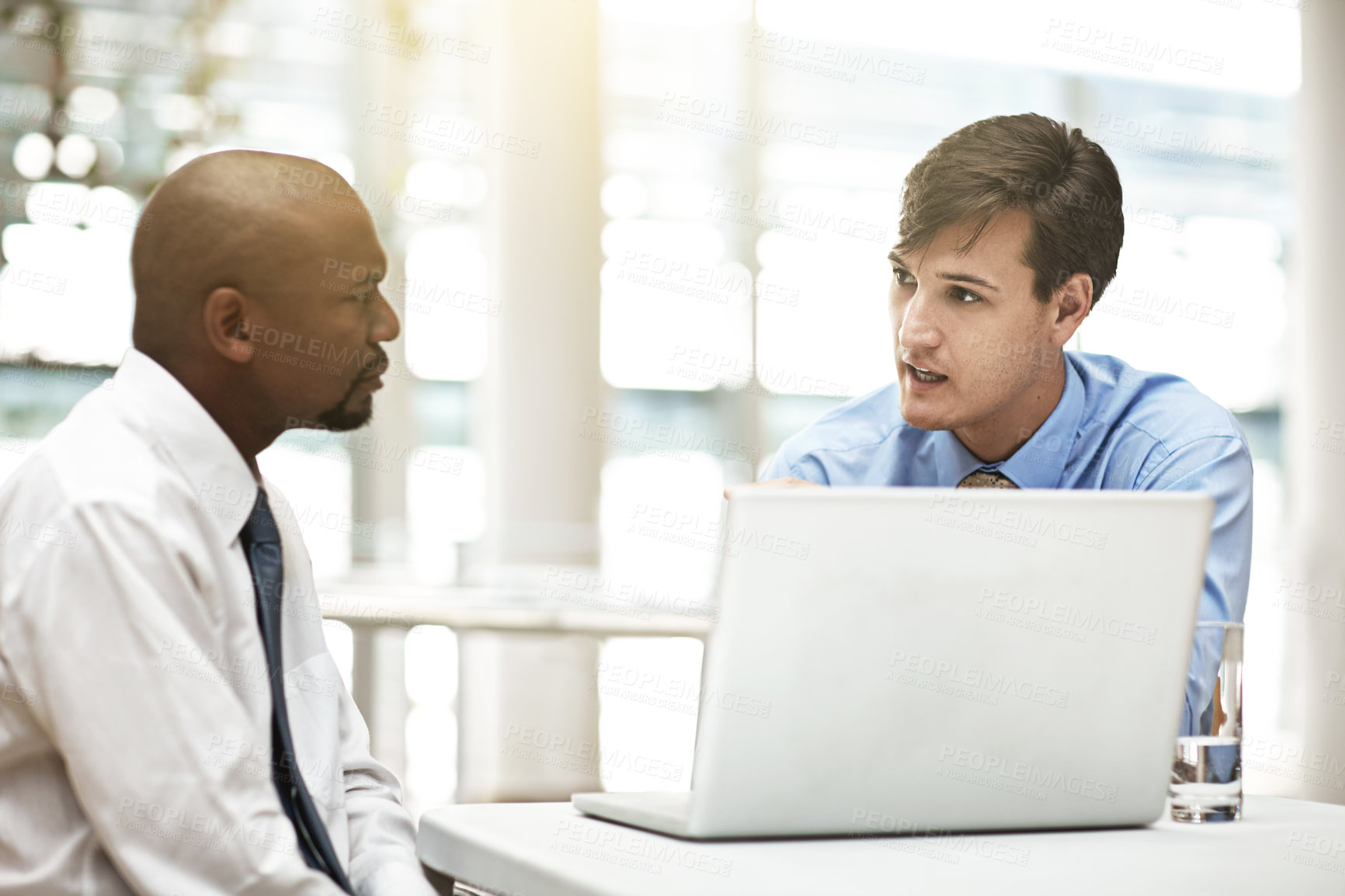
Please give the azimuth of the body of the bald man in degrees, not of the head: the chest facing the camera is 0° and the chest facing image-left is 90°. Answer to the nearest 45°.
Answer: approximately 270°

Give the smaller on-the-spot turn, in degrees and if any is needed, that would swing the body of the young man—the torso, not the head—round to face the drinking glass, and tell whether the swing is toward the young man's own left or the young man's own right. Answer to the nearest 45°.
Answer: approximately 45° to the young man's own left

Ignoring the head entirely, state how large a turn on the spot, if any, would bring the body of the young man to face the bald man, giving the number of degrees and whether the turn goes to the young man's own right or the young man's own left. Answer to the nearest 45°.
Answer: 0° — they already face them

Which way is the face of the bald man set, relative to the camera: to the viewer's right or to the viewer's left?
to the viewer's right

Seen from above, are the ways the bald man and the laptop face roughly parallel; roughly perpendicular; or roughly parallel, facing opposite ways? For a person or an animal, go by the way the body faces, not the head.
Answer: roughly perpendicular

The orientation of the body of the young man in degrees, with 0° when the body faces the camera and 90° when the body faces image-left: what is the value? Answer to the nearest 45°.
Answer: approximately 45°

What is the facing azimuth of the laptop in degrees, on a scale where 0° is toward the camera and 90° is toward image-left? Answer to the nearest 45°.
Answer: approximately 135°

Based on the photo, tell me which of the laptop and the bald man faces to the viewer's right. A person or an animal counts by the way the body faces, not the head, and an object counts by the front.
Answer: the bald man
